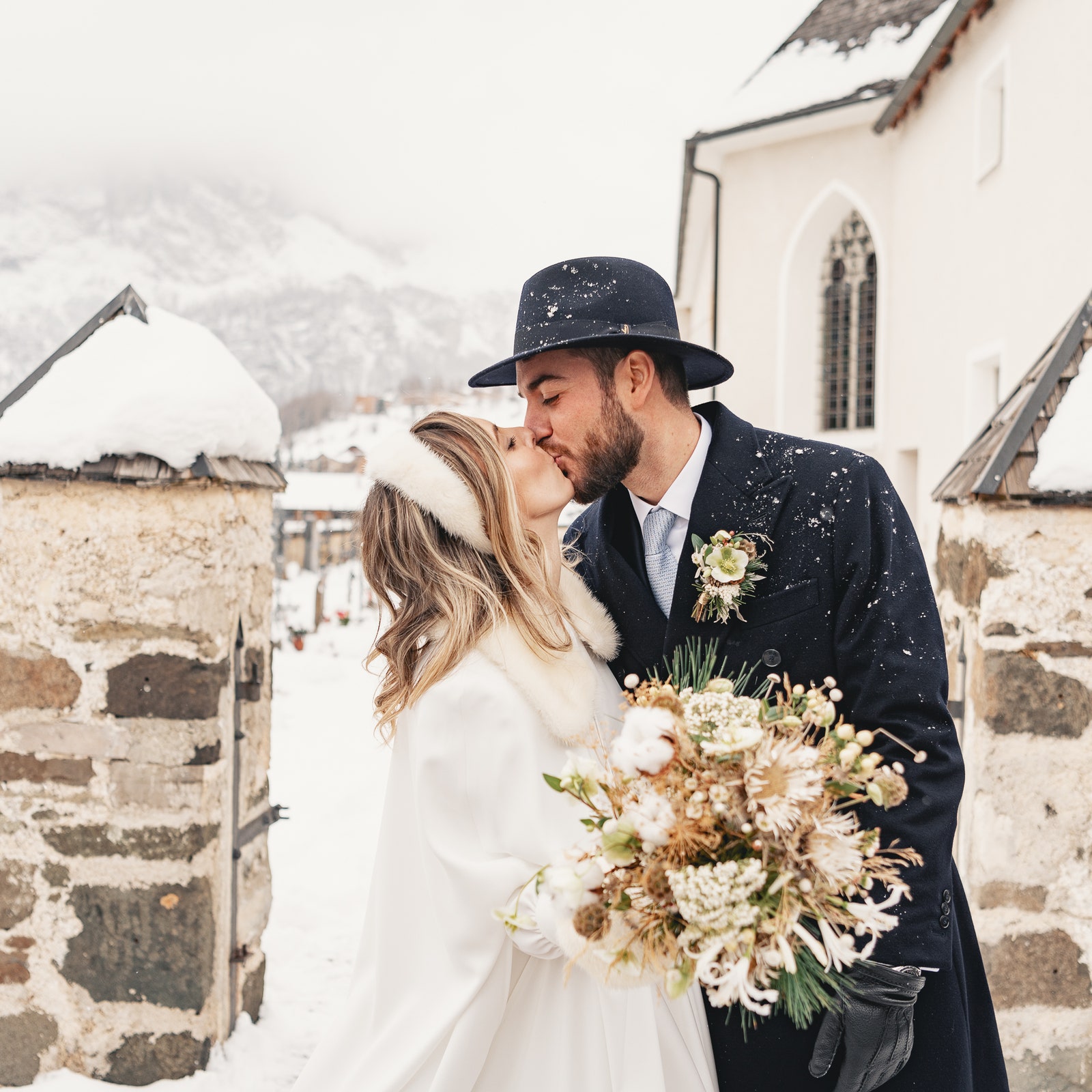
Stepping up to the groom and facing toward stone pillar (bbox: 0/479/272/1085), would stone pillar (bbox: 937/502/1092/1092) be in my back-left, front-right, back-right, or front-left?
back-right

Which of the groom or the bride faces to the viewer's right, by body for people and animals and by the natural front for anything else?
the bride

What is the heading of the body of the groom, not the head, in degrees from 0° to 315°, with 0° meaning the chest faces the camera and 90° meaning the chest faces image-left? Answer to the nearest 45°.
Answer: approximately 45°

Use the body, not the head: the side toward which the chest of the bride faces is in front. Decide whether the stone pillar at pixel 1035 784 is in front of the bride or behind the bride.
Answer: in front

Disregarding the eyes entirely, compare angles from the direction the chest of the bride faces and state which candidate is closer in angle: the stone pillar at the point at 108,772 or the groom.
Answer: the groom

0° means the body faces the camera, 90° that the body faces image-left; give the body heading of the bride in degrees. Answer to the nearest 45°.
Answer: approximately 270°

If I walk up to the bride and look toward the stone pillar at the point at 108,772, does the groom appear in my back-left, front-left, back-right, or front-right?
back-right

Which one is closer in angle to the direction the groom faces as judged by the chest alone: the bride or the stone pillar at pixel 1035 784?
the bride

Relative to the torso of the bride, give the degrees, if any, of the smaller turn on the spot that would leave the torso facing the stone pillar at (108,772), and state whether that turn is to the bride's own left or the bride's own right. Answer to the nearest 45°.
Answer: approximately 135° to the bride's own left

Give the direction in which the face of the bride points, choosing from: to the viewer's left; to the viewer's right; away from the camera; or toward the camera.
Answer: to the viewer's right

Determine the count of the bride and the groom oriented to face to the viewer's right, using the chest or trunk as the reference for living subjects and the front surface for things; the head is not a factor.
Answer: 1

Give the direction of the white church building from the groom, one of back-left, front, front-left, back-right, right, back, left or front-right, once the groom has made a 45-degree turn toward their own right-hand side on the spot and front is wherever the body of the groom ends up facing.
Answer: right

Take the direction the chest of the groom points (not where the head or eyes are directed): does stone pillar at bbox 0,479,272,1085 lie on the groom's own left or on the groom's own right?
on the groom's own right
